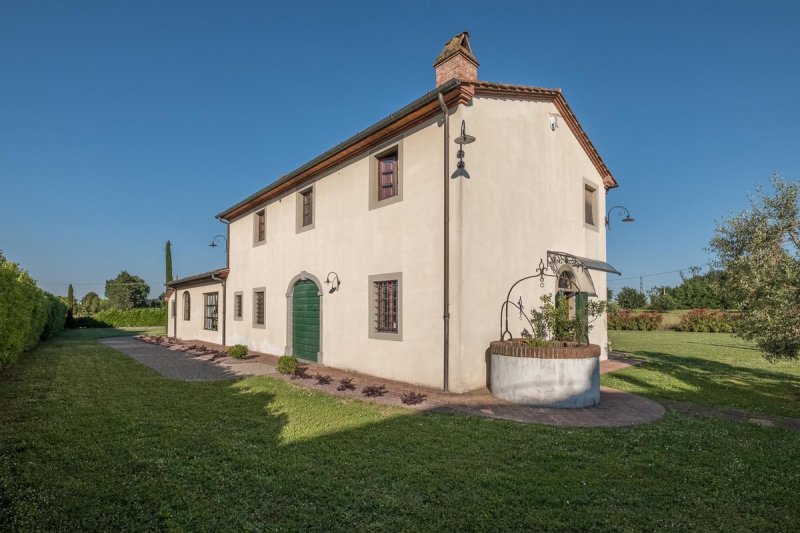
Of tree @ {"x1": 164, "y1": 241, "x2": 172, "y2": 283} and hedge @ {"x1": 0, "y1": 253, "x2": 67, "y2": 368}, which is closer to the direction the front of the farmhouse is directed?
the hedge

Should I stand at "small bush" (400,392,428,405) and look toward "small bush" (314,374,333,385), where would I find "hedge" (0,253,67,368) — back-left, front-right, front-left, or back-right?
front-left

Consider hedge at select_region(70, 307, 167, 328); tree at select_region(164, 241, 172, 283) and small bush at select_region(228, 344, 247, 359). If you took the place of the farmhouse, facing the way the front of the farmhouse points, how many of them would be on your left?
0

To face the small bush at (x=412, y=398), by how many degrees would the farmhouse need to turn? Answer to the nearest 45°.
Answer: approximately 45° to its left

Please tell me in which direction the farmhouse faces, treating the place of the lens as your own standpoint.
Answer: facing the viewer and to the left of the viewer

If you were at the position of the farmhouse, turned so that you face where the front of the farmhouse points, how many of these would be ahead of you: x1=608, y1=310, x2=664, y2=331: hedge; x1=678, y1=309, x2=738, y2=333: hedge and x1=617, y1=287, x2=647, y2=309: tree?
0

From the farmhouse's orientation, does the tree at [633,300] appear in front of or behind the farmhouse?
behind

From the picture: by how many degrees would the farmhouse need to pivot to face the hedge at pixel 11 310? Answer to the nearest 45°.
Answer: approximately 45° to its right

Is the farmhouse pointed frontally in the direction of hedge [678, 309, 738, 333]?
no

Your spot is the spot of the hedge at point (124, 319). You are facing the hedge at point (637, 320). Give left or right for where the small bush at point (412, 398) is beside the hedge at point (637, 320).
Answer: right

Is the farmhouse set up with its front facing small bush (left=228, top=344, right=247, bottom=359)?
no

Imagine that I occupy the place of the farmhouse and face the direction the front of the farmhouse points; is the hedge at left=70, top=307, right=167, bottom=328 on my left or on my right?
on my right

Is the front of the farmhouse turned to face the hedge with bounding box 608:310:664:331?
no

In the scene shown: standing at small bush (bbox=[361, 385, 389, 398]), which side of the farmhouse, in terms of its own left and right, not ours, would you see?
front
